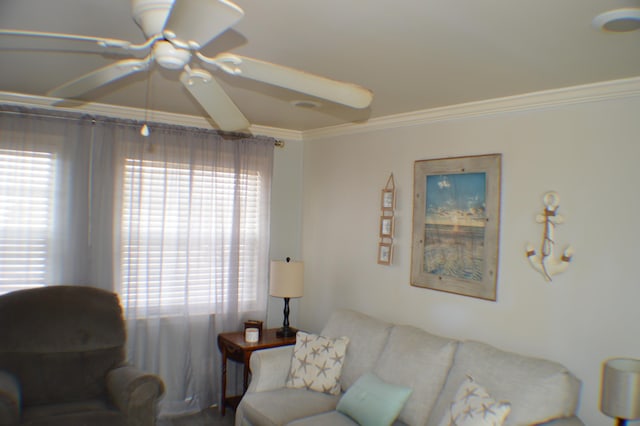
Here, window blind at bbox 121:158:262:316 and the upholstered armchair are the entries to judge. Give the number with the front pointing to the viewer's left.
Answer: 0

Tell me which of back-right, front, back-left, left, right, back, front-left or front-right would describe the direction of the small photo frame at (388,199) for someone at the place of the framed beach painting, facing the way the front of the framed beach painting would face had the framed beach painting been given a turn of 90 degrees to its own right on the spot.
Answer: front

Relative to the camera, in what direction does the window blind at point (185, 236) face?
facing the viewer and to the right of the viewer

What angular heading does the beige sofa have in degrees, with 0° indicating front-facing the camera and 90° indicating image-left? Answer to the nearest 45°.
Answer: approximately 45°

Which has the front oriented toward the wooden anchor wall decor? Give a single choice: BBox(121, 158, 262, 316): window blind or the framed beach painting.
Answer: the window blind

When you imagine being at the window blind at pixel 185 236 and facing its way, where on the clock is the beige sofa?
The beige sofa is roughly at 12 o'clock from the window blind.

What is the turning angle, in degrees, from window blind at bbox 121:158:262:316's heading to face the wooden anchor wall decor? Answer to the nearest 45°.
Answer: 0° — it already faces it

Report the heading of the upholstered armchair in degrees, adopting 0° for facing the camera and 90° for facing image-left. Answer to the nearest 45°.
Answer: approximately 315°

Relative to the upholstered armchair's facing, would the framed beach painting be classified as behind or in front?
in front

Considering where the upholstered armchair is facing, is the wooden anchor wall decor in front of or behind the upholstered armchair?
in front

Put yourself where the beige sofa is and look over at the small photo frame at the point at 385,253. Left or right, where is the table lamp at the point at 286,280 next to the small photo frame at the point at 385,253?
left
